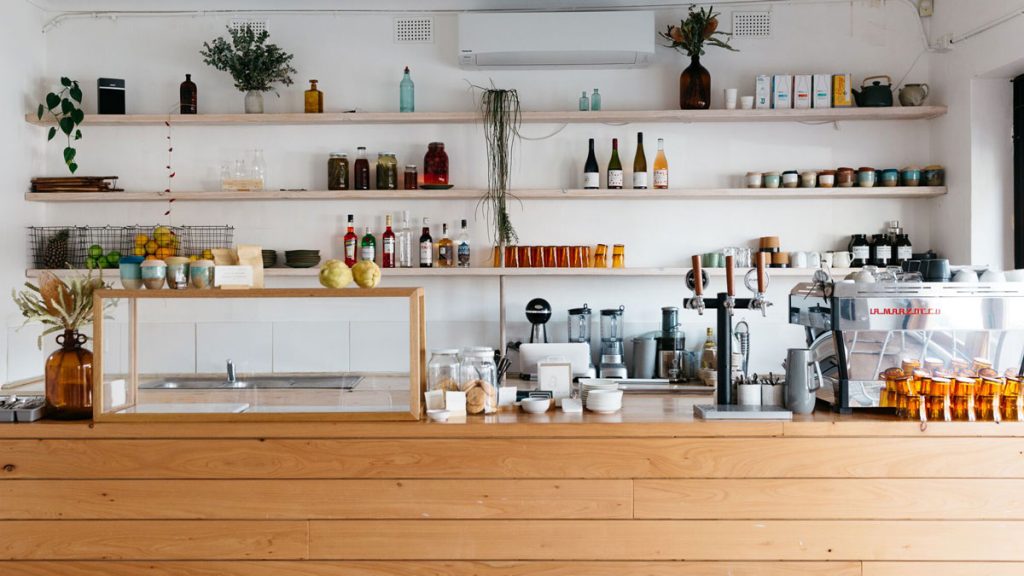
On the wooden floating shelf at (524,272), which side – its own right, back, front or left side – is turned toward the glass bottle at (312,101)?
right

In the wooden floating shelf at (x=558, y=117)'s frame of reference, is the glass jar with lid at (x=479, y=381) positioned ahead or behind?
ahead

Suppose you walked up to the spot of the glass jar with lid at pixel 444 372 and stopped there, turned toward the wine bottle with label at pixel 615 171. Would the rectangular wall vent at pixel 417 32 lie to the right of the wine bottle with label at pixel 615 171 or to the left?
left

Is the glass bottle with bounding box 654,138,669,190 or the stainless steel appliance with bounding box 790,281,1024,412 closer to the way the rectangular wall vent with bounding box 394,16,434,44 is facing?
the stainless steel appliance

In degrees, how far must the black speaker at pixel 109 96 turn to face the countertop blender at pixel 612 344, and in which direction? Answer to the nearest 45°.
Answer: approximately 45° to its left

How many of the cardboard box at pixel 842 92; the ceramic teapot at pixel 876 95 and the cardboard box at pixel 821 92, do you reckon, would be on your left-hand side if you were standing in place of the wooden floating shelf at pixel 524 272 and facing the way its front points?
3

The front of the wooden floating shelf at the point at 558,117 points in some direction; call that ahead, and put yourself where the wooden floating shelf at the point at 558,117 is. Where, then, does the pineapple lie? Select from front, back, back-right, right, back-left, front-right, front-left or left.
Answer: right

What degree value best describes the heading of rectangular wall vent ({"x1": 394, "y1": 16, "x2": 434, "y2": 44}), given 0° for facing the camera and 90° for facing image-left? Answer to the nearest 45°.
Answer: approximately 0°
